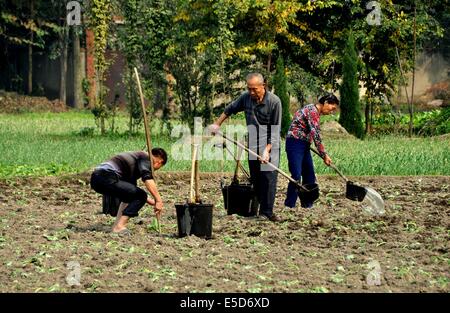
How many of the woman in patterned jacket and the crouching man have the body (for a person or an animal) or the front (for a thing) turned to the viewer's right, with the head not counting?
2

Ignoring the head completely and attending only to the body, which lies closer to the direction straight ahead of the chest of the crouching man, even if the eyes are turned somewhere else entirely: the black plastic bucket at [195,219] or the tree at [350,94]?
the black plastic bucket

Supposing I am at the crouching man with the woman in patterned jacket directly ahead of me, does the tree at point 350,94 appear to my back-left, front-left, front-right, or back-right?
front-left

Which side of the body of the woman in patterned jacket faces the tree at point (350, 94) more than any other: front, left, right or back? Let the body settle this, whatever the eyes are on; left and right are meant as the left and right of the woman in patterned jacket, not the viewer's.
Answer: left

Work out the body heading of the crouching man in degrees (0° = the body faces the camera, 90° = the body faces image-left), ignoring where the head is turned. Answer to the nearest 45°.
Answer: approximately 270°

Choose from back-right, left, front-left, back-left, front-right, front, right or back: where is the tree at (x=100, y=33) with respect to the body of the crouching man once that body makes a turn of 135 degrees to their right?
back-right

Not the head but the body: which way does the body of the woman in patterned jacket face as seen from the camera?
to the viewer's right
